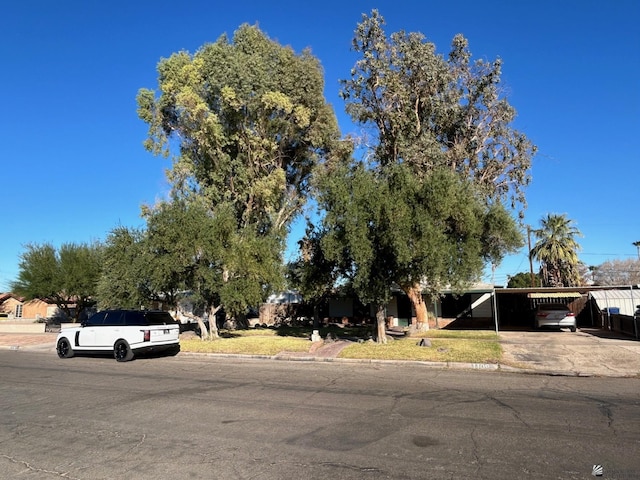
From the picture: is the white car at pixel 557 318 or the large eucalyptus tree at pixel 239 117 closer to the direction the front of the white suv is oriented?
the large eucalyptus tree

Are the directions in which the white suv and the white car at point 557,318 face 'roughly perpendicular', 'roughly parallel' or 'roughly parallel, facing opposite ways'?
roughly perpendicular

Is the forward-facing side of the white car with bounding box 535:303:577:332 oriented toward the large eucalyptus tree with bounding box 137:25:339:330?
no

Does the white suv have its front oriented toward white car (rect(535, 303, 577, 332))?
no

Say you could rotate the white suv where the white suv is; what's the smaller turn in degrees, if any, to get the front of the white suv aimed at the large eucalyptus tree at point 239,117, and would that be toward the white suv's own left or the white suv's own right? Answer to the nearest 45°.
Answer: approximately 90° to the white suv's own right

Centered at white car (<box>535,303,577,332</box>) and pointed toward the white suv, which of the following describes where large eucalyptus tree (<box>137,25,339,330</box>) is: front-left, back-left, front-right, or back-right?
front-right

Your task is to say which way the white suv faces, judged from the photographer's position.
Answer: facing away from the viewer and to the left of the viewer
